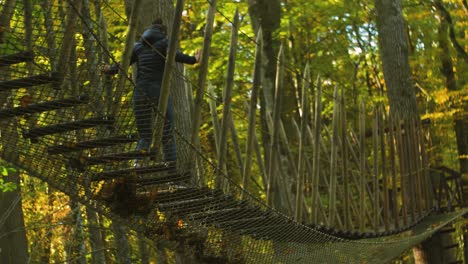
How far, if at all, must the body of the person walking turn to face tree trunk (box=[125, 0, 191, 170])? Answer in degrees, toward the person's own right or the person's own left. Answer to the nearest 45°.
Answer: approximately 45° to the person's own left

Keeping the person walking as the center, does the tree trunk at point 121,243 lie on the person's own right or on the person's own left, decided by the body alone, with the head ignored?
on the person's own left

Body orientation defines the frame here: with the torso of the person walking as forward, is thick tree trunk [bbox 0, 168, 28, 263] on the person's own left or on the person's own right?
on the person's own left

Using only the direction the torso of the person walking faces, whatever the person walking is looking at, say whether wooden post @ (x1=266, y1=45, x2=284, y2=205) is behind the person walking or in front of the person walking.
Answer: in front

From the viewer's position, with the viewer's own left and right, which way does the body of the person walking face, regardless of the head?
facing away from the viewer and to the right of the viewer
